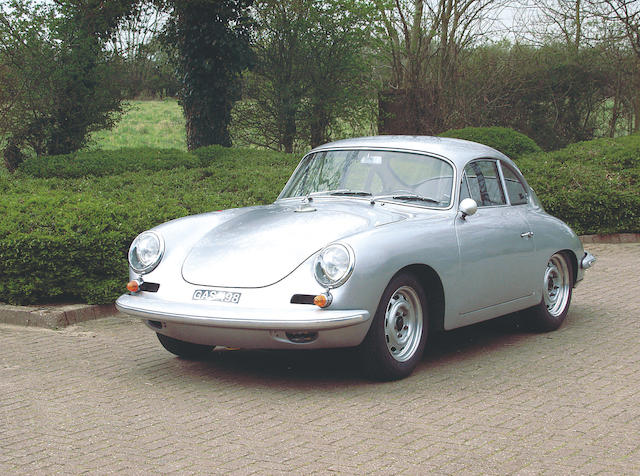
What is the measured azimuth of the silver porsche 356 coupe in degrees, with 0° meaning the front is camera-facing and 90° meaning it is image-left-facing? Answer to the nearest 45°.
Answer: approximately 45°

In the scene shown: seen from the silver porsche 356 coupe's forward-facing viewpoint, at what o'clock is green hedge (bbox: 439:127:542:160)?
The green hedge is roughly at 5 o'clock from the silver porsche 356 coupe.

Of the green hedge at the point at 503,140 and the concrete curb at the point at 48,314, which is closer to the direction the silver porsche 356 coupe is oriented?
the concrete curb

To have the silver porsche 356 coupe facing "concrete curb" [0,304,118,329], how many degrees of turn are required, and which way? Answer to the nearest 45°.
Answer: approximately 90° to its right

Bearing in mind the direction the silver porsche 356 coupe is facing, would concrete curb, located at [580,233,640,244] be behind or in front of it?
behind

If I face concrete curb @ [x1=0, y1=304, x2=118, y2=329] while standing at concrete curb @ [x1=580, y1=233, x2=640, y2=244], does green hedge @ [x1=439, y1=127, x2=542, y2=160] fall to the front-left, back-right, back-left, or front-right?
back-right
